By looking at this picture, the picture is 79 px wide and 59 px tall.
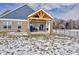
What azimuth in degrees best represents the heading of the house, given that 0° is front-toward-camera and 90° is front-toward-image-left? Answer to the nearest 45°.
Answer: approximately 0°
